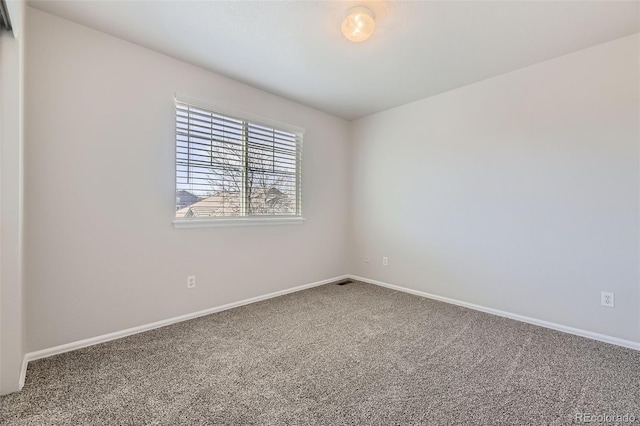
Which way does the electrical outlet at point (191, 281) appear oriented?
toward the camera

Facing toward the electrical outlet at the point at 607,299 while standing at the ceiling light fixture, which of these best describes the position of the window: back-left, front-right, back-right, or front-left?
back-left

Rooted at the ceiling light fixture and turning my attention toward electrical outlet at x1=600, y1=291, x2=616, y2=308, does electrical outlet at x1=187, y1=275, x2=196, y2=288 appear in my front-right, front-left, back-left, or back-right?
back-left

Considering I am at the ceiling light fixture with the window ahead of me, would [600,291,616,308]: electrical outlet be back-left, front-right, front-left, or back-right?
back-right

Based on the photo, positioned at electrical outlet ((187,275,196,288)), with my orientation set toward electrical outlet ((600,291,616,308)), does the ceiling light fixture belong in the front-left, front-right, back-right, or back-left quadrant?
front-right

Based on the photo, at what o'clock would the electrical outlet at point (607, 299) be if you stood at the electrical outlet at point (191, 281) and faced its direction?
the electrical outlet at point (607, 299) is roughly at 10 o'clock from the electrical outlet at point (191, 281).

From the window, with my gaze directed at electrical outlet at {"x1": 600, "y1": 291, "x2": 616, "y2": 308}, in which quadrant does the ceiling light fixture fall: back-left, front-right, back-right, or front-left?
front-right
